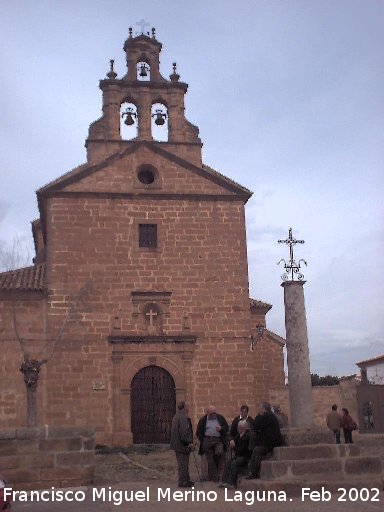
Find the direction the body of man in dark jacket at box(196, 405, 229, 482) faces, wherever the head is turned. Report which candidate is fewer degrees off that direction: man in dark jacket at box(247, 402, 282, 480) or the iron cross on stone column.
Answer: the man in dark jacket

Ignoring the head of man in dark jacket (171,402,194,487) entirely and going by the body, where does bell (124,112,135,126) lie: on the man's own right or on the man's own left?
on the man's own left

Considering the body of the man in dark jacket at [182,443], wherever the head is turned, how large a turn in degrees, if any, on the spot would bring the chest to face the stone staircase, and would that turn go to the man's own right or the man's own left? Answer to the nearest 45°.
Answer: approximately 45° to the man's own right

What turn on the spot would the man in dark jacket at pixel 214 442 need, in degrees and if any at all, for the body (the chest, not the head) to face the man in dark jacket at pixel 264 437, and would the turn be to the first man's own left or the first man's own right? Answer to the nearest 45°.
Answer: approximately 45° to the first man's own left

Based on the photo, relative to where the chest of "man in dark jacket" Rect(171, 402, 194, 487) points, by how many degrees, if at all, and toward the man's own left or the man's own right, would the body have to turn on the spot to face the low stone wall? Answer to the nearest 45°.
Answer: approximately 180°

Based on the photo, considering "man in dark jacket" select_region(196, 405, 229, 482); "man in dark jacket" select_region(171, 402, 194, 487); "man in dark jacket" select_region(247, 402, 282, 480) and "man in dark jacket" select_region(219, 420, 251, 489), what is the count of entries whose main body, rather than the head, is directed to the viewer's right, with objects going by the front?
1

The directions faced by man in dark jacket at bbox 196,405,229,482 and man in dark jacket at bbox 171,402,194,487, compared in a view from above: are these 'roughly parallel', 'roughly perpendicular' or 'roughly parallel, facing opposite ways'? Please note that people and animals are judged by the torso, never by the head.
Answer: roughly perpendicular

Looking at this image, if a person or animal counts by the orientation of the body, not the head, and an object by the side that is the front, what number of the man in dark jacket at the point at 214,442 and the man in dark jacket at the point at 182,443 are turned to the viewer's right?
1

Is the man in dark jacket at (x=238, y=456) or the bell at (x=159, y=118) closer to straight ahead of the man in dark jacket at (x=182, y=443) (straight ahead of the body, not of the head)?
the man in dark jacket

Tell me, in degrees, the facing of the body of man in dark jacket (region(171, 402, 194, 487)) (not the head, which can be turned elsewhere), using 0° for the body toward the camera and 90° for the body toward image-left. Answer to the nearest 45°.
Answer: approximately 270°
